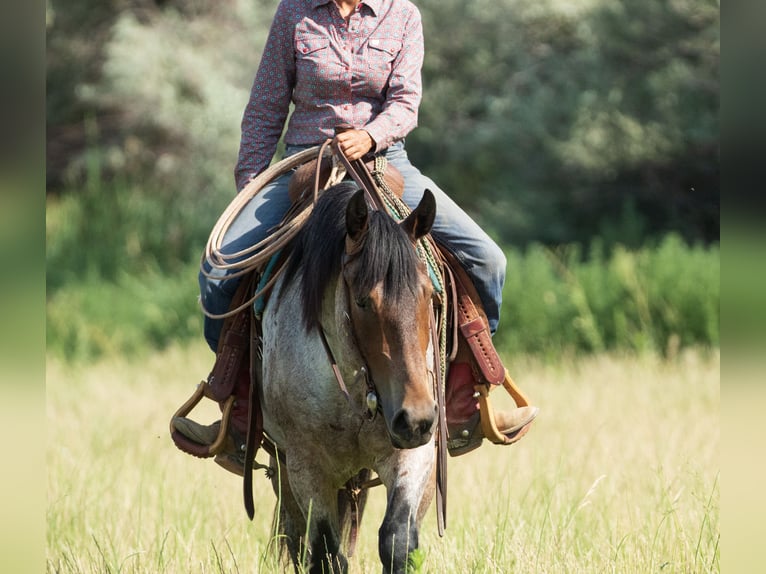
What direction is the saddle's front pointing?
toward the camera
